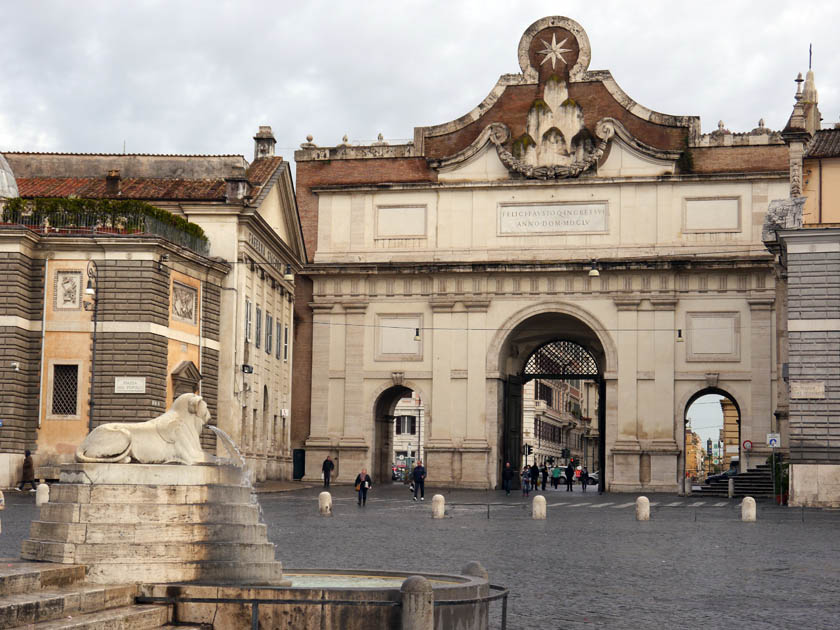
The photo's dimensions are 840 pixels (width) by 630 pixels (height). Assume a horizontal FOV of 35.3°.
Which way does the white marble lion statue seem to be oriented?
to the viewer's right

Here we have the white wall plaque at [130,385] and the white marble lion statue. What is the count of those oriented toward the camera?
1

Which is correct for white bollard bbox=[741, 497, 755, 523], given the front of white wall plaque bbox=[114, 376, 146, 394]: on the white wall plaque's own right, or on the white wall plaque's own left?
on the white wall plaque's own left

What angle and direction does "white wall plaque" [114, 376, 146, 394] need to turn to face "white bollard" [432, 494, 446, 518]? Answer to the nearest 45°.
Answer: approximately 45° to its left

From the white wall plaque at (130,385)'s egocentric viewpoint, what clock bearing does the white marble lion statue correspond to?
The white marble lion statue is roughly at 12 o'clock from the white wall plaque.

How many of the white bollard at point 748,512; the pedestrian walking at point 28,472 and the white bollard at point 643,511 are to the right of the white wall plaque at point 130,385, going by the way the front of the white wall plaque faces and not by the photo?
1

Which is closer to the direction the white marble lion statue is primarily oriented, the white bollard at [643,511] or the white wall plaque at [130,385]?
the white bollard

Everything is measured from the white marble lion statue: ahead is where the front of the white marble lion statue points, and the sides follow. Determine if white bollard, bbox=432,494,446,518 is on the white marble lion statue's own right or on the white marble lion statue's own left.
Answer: on the white marble lion statue's own left

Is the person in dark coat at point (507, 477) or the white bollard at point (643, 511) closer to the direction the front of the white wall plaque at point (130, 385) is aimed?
the white bollard

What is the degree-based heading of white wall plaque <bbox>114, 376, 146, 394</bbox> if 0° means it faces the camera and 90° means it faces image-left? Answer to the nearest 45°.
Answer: approximately 0°

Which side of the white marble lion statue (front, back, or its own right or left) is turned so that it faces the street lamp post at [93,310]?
left

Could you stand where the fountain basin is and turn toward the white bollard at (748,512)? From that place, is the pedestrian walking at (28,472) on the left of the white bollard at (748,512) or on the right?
left

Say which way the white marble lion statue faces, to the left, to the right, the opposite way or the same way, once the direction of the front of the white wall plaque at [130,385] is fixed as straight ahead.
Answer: to the left
